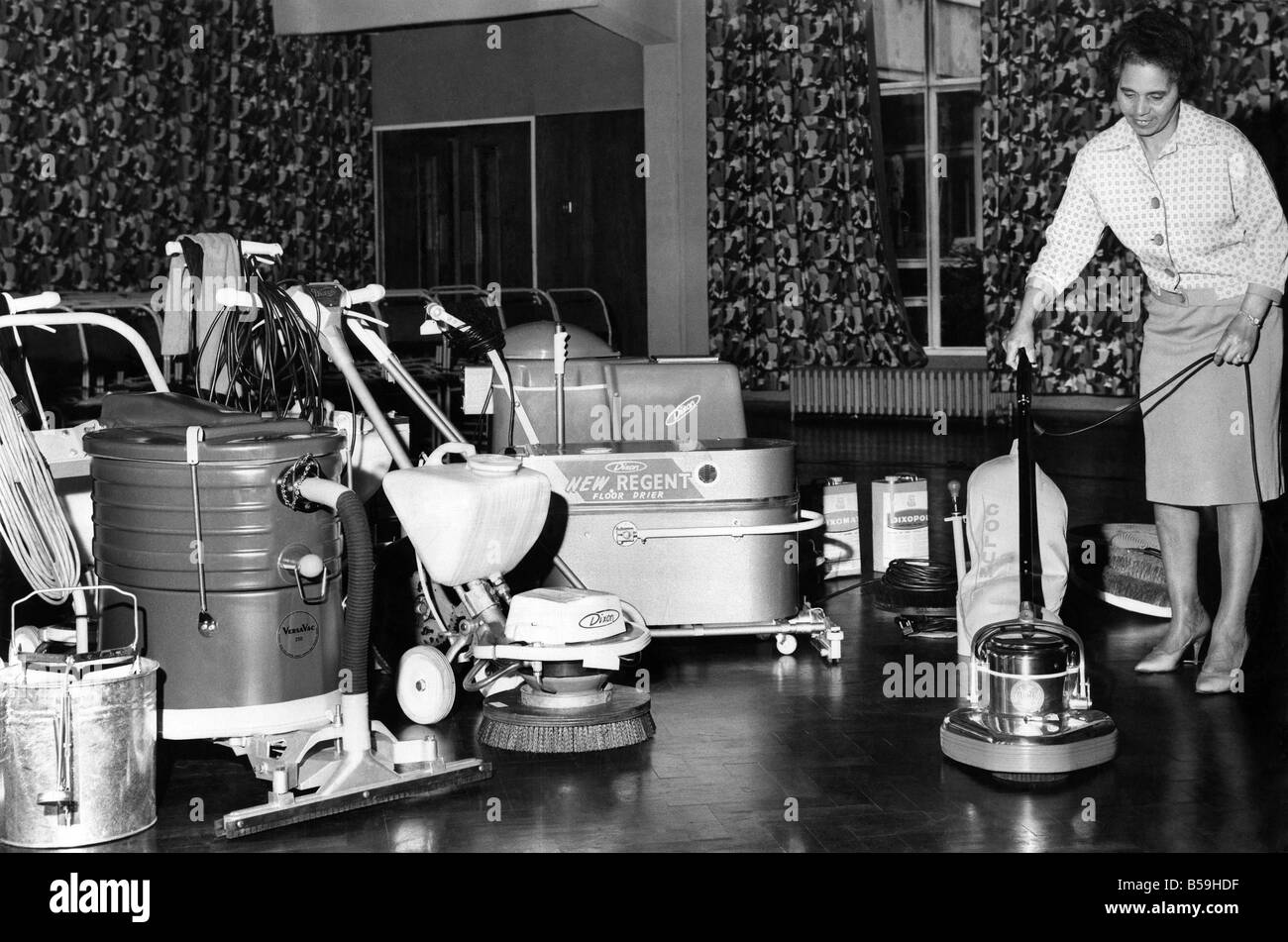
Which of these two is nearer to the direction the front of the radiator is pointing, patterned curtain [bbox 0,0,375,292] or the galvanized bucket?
the galvanized bucket

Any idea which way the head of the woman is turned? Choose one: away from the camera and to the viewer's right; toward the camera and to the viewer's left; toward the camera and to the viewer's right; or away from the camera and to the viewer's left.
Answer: toward the camera and to the viewer's left

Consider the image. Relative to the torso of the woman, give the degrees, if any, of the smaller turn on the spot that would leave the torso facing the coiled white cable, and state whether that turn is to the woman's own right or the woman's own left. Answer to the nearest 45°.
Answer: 0° — they already face it

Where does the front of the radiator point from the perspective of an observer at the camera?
facing the viewer

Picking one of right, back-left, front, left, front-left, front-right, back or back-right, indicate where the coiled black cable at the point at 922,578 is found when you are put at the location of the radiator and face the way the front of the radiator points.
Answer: front

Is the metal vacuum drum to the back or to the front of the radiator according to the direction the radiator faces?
to the front

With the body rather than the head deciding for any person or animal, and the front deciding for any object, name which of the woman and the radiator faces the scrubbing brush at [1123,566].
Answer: the radiator

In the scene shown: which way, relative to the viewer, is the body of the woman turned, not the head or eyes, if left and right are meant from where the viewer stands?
facing the viewer and to the left of the viewer
